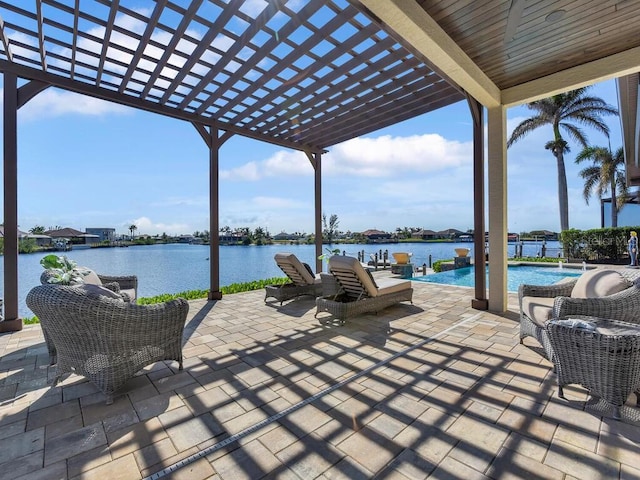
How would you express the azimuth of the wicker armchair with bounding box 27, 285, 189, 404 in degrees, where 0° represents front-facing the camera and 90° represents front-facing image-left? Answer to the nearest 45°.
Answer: approximately 225°

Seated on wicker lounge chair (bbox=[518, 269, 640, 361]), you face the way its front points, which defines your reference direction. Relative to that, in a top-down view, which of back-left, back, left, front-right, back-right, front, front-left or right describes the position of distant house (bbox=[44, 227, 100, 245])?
front-right

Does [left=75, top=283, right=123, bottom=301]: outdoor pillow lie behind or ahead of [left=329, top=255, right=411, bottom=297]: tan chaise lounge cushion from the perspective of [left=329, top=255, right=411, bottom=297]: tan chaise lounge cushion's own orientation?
behind

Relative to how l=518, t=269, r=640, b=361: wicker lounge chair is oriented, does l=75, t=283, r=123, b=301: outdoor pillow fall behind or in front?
in front

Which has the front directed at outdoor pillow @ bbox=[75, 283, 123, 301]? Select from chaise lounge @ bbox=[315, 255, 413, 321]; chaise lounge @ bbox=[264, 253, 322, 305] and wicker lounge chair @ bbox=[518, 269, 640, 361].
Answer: the wicker lounge chair

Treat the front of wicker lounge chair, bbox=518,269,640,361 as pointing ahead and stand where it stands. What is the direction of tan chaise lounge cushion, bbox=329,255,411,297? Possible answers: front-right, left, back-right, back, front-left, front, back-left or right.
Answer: front-right

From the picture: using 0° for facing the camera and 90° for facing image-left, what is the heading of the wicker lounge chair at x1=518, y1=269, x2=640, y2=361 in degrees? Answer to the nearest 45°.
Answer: approximately 45°

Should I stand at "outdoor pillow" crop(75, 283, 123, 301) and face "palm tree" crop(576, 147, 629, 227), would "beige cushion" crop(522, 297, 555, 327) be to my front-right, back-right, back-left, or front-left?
front-right

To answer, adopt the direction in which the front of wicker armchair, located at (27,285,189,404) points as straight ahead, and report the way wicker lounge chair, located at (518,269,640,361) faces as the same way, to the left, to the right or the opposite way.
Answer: to the left

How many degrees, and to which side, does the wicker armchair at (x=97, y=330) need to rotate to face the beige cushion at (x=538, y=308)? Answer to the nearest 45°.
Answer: approximately 90° to its right

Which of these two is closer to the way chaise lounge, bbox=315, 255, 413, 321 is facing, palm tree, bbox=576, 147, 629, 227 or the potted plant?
the palm tree
